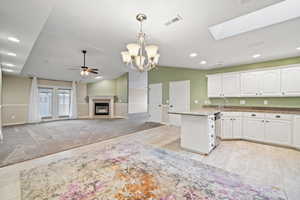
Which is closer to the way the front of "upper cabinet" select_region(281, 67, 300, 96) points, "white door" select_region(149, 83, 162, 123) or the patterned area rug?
the patterned area rug

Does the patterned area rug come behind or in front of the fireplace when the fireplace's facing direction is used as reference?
in front

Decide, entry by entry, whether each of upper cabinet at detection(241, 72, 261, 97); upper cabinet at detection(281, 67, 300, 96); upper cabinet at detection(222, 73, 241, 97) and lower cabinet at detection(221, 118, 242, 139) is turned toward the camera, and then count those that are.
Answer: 4

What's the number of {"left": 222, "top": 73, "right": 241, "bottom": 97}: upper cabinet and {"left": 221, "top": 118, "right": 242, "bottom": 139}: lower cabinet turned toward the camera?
2

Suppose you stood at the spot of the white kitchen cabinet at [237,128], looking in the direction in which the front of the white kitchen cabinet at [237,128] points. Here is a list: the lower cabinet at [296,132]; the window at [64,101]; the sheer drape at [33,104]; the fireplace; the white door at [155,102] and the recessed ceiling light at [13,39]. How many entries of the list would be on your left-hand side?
1

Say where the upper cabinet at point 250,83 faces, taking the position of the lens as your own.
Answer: facing the viewer

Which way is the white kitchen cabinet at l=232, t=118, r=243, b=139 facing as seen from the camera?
toward the camera

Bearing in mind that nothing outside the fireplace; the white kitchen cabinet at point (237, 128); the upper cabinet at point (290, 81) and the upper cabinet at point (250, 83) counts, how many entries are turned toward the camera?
4

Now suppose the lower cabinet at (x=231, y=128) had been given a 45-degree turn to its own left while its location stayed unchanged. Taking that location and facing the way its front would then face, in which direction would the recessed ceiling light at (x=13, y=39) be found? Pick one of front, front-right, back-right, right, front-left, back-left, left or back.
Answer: right

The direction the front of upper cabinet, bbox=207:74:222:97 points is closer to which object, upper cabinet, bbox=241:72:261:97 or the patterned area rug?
the patterned area rug

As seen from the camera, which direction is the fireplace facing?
toward the camera

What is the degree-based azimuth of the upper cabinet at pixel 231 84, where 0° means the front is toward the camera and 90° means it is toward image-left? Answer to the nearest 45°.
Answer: approximately 0°

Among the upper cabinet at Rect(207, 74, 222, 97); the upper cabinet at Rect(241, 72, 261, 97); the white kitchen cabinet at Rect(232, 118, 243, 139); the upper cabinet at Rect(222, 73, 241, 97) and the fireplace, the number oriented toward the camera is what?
5
